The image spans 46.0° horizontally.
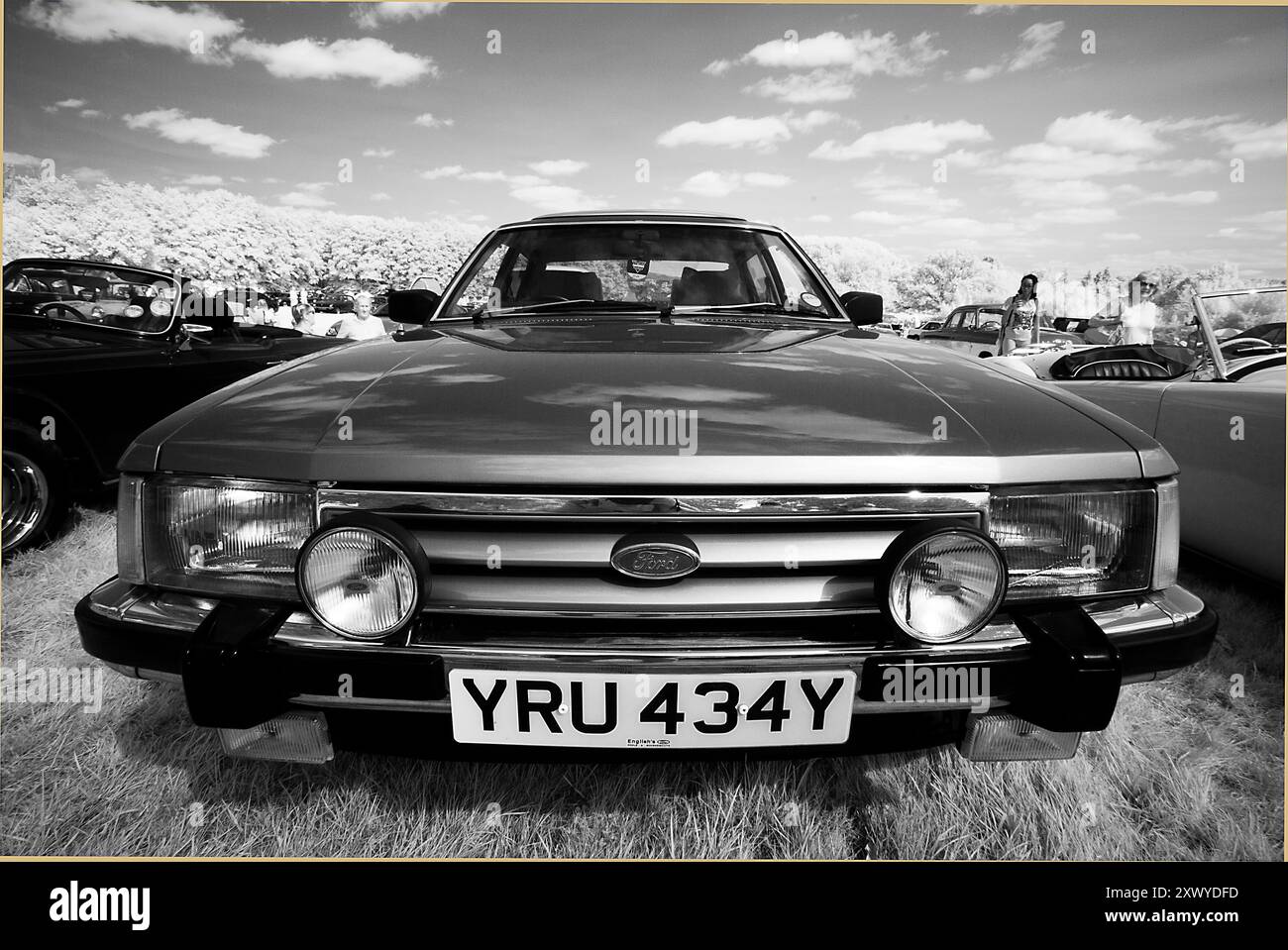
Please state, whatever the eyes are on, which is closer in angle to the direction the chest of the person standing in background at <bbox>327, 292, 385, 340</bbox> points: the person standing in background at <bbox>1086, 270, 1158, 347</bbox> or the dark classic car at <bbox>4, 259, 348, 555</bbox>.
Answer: the dark classic car

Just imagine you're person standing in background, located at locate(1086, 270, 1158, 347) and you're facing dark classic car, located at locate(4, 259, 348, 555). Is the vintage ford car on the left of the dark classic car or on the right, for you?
left

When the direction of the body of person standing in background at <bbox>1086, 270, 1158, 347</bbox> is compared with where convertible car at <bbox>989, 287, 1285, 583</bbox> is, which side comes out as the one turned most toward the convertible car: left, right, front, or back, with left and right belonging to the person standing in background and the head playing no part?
front

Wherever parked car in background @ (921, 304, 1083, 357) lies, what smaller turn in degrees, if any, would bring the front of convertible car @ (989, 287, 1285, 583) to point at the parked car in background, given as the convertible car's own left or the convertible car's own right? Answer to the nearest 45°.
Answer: approximately 135° to the convertible car's own left

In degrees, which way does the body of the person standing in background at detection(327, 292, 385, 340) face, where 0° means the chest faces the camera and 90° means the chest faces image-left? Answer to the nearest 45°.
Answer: approximately 0°
